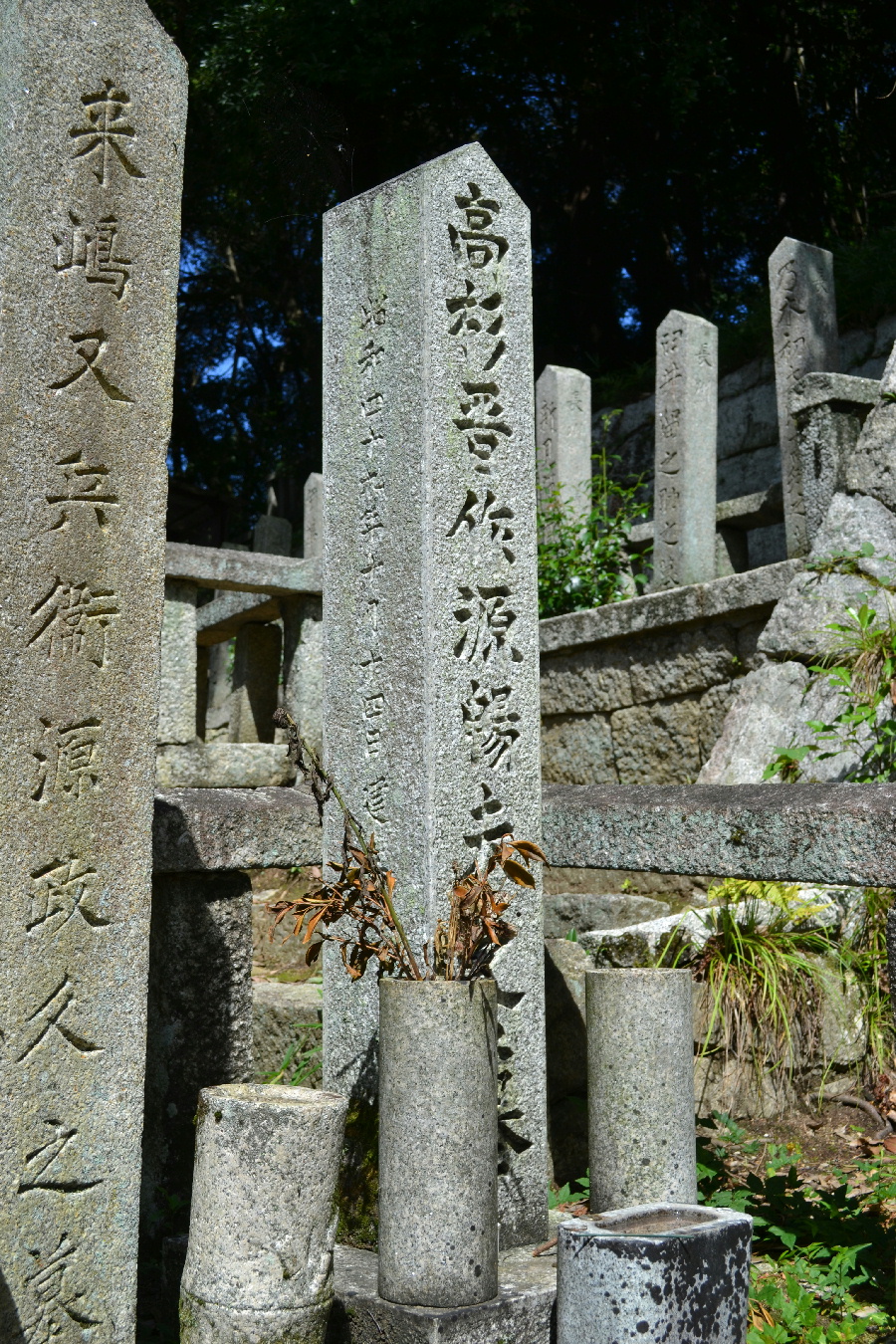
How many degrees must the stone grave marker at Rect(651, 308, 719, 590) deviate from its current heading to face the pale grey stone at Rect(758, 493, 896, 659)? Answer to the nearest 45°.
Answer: approximately 45° to its left

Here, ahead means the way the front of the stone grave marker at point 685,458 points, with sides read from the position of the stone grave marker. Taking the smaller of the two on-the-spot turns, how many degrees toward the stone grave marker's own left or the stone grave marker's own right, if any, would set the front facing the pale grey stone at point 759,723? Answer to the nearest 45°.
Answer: approximately 45° to the stone grave marker's own left

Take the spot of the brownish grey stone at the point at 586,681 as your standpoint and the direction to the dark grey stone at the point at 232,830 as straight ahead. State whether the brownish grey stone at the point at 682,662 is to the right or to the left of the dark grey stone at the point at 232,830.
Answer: left

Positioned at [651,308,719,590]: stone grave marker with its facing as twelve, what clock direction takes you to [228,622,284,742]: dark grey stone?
The dark grey stone is roughly at 1 o'clock from the stone grave marker.

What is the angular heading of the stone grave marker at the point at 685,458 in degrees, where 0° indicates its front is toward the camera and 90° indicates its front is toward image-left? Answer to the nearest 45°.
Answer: approximately 45°
